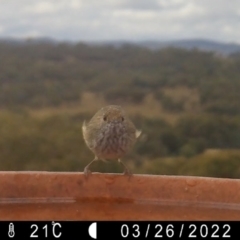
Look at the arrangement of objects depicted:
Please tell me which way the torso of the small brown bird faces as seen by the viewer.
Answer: toward the camera
